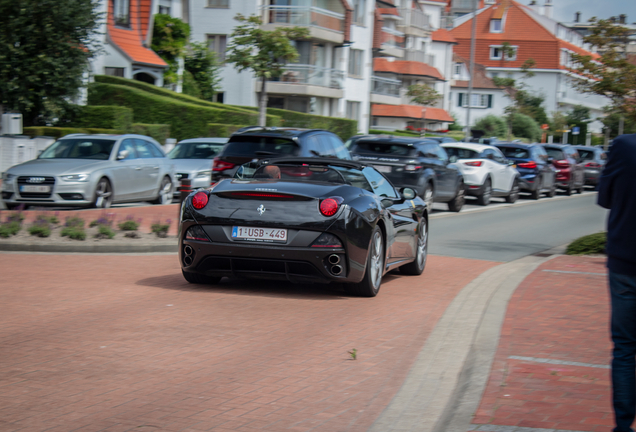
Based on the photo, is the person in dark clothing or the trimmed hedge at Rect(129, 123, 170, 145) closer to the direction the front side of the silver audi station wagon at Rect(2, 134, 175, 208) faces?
the person in dark clothing

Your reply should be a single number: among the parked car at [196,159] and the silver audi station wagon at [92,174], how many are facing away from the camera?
0

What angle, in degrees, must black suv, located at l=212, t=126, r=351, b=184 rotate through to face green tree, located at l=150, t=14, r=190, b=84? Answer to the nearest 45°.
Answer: approximately 45° to its left

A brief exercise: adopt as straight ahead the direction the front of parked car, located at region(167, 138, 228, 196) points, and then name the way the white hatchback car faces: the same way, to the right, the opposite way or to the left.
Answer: the opposite way

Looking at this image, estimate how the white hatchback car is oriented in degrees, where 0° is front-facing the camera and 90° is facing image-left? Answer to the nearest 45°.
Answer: approximately 225°

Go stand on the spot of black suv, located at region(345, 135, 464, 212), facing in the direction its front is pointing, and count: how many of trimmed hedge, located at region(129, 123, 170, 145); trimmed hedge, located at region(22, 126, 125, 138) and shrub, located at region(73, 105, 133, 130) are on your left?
3

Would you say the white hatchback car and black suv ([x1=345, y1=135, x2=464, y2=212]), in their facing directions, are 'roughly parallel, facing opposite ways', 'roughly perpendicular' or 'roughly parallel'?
roughly parallel

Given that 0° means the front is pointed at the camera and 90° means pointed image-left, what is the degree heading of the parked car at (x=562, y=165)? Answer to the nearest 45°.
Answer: approximately 225°

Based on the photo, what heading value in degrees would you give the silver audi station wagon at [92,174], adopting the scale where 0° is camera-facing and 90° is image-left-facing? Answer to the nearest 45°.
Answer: approximately 45°

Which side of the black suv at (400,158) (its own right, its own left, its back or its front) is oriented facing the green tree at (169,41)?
left
